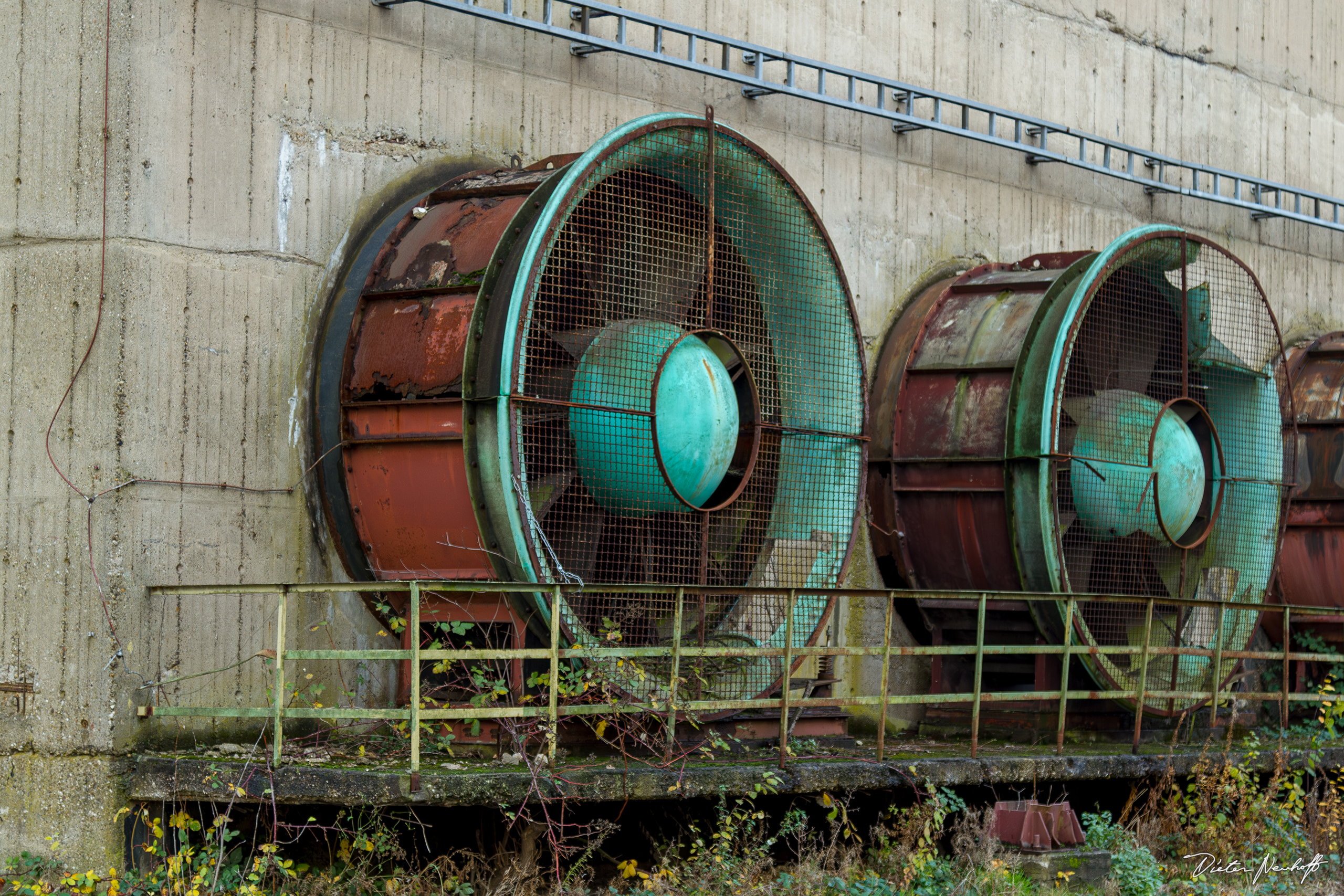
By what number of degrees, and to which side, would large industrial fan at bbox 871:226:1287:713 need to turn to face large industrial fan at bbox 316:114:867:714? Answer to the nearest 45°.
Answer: approximately 90° to its right

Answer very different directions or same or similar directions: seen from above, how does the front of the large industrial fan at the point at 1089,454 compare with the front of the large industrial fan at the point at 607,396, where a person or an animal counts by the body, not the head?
same or similar directions

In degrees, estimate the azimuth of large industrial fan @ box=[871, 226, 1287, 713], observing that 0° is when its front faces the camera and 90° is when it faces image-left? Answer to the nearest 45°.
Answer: approximately 315°

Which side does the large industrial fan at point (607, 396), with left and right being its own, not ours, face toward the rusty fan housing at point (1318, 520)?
left

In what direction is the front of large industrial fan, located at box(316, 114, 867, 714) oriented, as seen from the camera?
facing the viewer and to the right of the viewer

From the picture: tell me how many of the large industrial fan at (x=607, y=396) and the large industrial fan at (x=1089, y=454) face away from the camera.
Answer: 0

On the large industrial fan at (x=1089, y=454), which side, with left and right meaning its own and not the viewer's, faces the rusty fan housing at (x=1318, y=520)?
left

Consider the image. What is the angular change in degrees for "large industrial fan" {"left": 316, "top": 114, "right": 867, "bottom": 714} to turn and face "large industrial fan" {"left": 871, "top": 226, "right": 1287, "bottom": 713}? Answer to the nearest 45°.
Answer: approximately 90° to its left

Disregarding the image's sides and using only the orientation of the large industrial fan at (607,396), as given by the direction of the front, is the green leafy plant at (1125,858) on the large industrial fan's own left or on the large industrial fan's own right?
on the large industrial fan's own left
